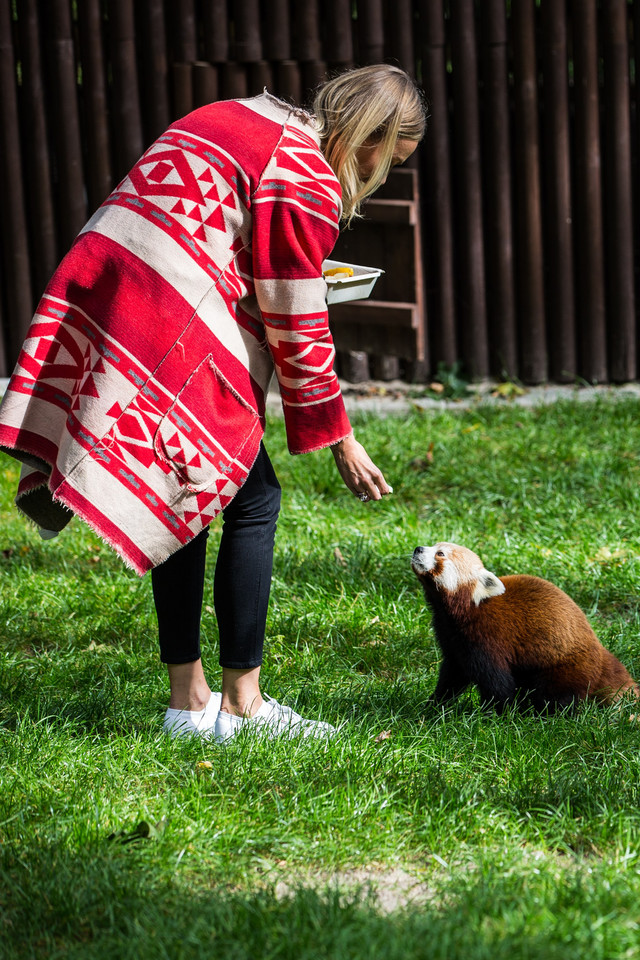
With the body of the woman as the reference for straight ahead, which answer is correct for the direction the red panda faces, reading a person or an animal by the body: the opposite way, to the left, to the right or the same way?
the opposite way

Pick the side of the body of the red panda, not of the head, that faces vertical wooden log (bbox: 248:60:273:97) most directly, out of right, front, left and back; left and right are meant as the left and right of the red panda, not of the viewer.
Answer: right

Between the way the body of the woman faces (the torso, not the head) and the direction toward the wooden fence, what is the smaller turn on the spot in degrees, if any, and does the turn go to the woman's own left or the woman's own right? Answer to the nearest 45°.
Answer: approximately 90° to the woman's own left

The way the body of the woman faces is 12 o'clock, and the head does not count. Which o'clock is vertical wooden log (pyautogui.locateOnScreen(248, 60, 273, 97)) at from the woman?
The vertical wooden log is roughly at 9 o'clock from the woman.

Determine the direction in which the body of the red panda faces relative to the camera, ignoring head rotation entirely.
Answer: to the viewer's left

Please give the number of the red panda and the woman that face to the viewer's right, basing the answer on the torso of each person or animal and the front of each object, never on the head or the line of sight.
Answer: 1

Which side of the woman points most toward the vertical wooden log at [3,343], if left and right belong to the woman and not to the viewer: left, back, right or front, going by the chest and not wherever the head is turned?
left

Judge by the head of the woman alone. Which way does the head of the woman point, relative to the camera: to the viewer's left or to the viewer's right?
to the viewer's right

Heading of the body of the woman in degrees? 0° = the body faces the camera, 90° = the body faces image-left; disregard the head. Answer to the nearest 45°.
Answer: approximately 270°

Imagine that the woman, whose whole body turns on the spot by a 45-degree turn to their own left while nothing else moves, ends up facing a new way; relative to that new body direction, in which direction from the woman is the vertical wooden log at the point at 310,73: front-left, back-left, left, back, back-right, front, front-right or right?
front-left
